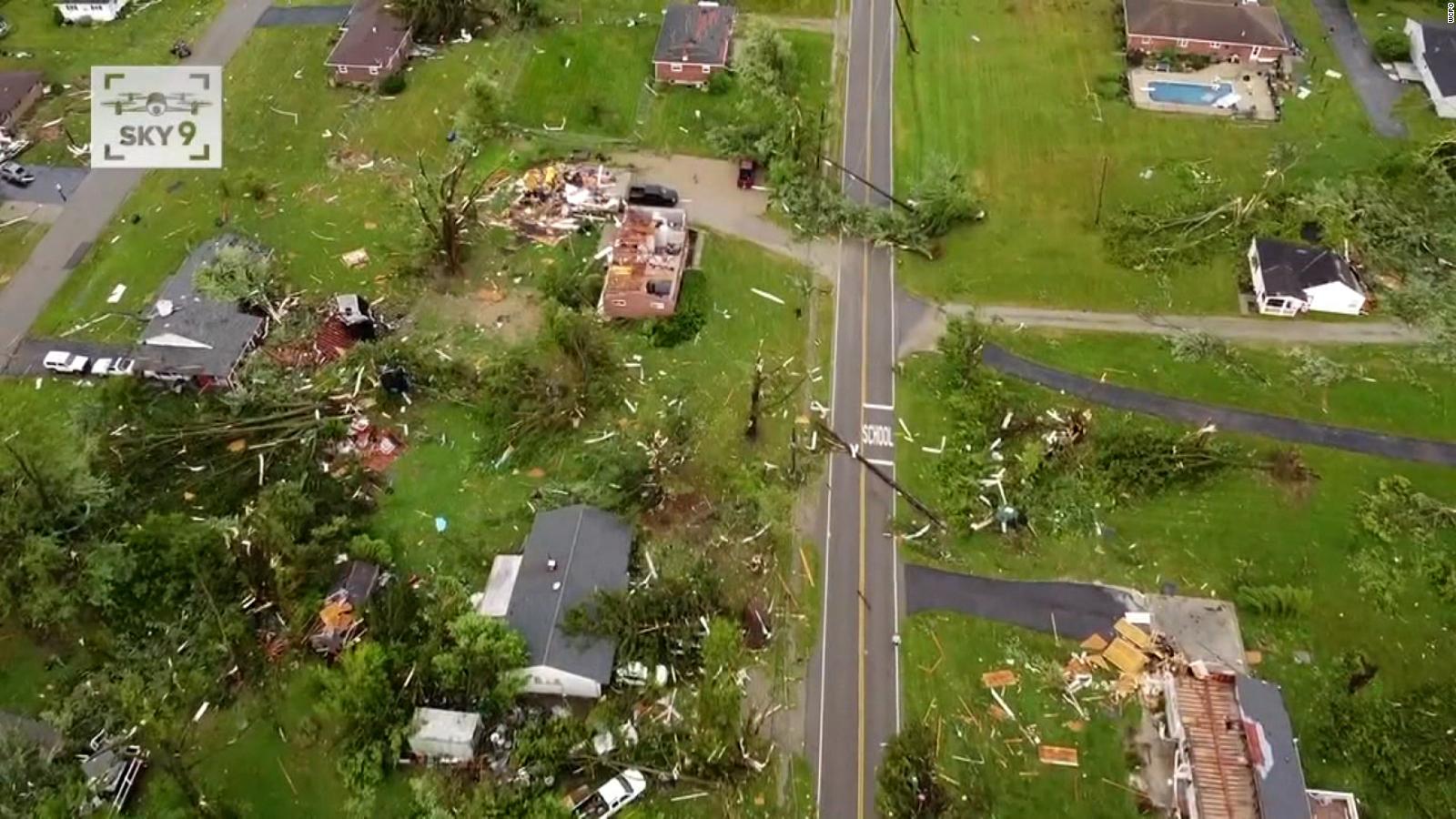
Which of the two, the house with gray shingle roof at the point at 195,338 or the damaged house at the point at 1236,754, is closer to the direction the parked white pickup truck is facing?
the damaged house

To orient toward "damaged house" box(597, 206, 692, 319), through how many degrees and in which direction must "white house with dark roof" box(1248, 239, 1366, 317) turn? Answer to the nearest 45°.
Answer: approximately 45° to its right

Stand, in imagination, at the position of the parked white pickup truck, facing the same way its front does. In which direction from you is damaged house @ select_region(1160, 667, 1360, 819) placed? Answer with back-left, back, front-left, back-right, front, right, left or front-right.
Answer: front-right

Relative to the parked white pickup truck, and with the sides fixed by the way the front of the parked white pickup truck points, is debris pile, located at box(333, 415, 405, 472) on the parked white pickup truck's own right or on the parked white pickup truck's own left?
on the parked white pickup truck's own left

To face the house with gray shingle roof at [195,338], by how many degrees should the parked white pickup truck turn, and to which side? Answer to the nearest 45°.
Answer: approximately 90° to its left

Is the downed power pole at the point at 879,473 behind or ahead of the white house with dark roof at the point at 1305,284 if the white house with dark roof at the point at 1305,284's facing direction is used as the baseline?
ahead

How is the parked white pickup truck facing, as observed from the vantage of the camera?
facing away from the viewer and to the right of the viewer

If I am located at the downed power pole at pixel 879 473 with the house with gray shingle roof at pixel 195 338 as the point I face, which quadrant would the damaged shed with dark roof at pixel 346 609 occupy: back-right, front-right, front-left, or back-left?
front-left

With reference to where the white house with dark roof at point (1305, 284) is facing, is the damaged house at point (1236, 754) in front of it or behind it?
in front

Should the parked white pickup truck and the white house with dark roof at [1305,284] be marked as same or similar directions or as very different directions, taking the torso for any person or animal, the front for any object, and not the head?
very different directions

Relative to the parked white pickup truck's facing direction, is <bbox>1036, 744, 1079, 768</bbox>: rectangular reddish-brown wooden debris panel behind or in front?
in front
